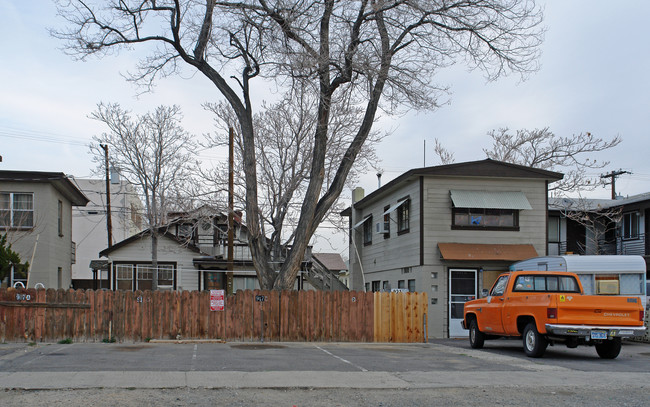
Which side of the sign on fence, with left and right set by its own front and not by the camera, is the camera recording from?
front

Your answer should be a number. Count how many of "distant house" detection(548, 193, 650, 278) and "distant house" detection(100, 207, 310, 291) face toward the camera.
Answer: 2

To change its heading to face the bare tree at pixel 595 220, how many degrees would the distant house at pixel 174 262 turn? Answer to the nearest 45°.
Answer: approximately 45° to its left

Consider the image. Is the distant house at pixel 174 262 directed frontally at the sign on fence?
yes
